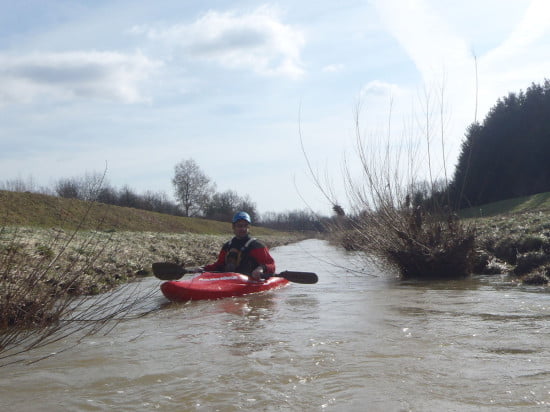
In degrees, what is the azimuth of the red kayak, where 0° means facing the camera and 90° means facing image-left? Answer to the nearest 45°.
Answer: approximately 45°

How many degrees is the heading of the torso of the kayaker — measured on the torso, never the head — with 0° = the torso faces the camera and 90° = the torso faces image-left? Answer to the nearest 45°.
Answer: approximately 45°
